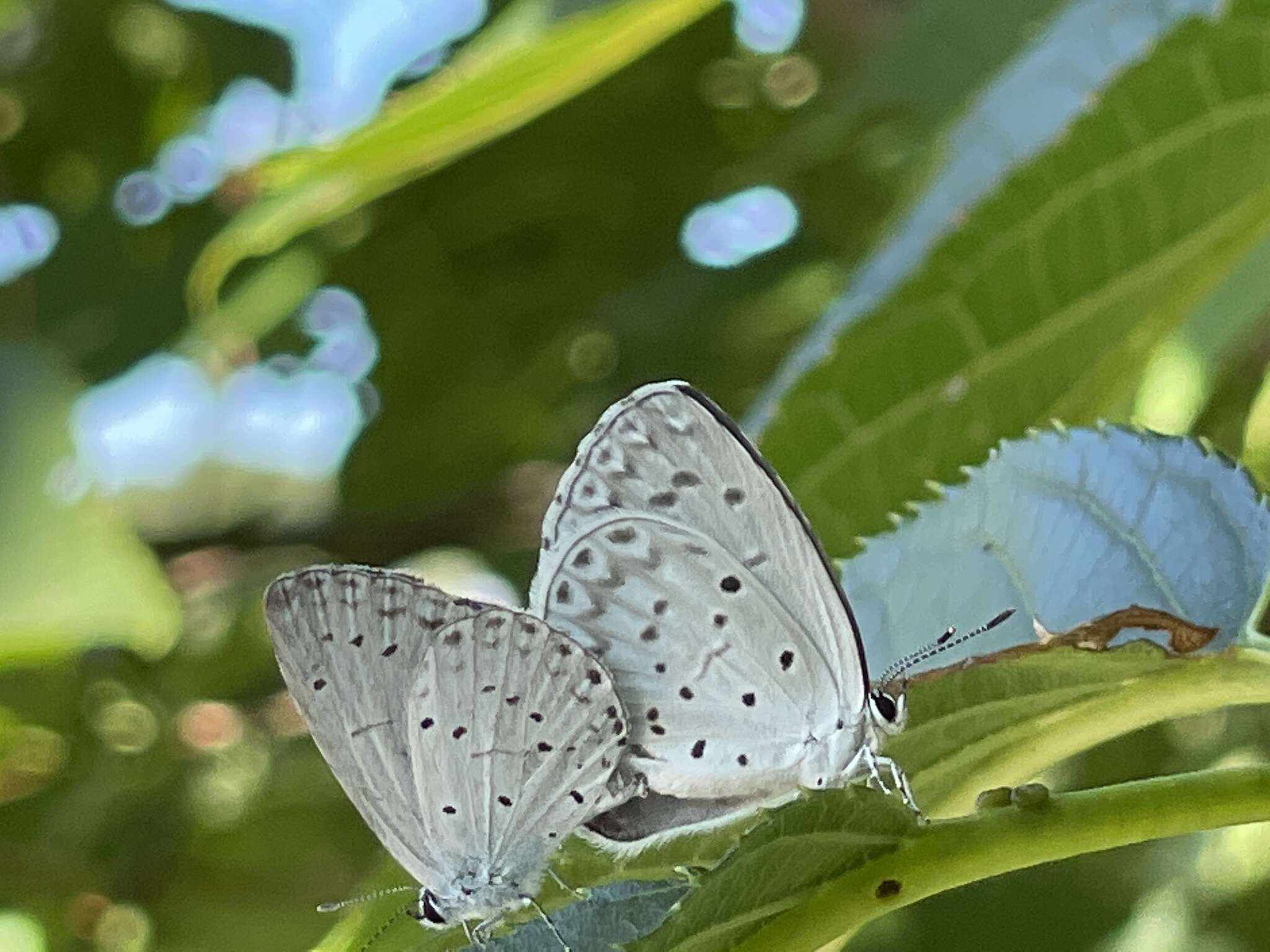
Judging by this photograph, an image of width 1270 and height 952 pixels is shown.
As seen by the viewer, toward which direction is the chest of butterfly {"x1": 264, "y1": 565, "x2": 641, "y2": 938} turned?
to the viewer's left

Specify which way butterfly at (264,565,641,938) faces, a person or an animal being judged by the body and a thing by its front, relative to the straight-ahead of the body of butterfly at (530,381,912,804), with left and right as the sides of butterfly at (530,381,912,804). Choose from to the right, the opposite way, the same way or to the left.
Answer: the opposite way

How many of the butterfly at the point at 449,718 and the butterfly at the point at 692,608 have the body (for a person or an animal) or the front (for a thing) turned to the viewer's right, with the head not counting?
1

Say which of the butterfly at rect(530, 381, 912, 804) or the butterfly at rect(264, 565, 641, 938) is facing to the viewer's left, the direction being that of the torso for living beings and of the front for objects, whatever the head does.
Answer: the butterfly at rect(264, 565, 641, 938)

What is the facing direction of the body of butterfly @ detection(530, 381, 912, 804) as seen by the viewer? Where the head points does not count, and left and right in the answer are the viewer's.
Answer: facing to the right of the viewer
